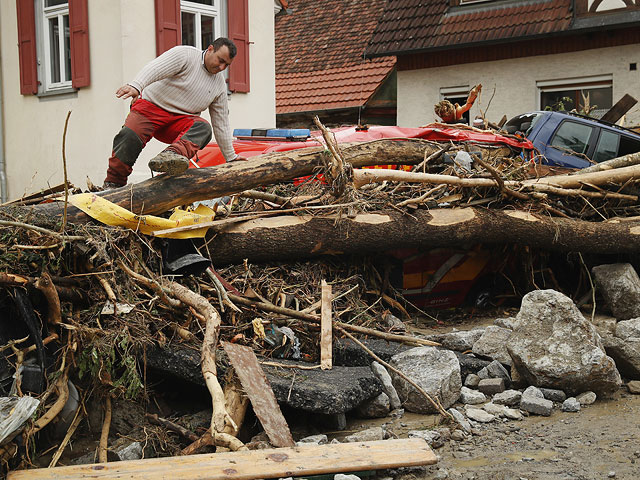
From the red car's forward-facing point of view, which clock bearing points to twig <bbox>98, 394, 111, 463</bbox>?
The twig is roughly at 10 o'clock from the red car.

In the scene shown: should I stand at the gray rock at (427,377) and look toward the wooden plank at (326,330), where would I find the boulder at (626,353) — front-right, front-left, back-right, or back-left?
back-right

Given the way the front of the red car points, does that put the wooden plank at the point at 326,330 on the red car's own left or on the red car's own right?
on the red car's own left

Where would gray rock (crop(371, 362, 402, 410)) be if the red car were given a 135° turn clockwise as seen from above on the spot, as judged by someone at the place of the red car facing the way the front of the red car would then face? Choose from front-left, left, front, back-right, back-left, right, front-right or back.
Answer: back-right

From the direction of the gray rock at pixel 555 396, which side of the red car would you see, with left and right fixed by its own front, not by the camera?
left

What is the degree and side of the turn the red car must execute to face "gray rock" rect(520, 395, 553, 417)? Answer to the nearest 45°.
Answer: approximately 90° to its left

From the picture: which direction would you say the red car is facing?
to the viewer's left

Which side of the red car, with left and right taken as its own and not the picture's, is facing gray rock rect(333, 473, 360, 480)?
left
